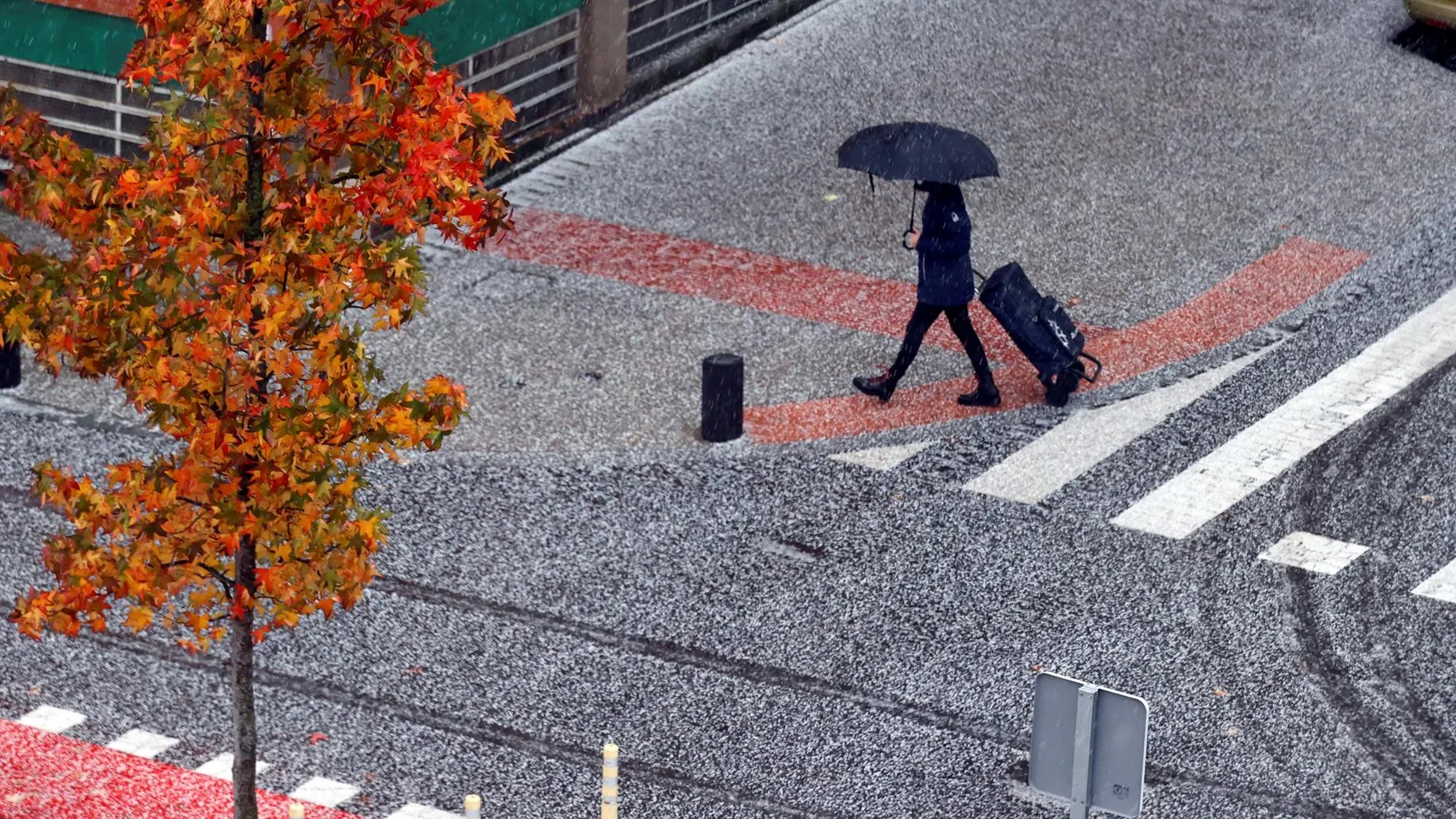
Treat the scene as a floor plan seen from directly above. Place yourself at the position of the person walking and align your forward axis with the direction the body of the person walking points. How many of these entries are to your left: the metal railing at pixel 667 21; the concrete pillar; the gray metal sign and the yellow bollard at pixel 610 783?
2

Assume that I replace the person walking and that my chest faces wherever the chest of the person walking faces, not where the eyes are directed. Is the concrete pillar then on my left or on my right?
on my right

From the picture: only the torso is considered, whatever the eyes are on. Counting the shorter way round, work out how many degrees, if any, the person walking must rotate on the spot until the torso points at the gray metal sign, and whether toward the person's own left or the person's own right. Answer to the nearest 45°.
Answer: approximately 90° to the person's own left

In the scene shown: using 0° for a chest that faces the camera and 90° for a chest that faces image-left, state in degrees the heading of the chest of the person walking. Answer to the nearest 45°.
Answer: approximately 90°

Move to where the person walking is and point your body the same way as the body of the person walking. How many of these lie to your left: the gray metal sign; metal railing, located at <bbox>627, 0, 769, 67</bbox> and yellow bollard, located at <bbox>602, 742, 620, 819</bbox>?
2

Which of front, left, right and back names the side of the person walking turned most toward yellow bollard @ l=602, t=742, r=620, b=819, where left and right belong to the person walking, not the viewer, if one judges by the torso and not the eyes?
left

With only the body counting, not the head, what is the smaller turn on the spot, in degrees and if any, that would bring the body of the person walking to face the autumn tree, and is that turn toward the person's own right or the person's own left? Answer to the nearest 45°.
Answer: approximately 45° to the person's own left

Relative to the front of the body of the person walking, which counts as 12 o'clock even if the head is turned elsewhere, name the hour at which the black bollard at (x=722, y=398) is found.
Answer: The black bollard is roughly at 11 o'clock from the person walking.
